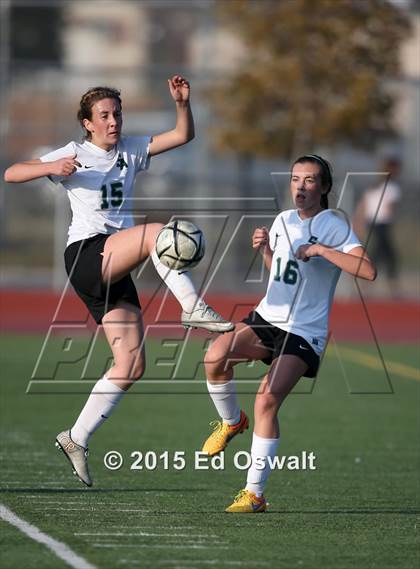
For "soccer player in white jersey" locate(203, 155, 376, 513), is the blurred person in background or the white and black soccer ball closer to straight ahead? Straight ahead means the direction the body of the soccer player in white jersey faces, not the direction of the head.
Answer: the white and black soccer ball

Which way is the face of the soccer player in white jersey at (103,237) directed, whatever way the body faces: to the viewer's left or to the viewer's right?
to the viewer's right

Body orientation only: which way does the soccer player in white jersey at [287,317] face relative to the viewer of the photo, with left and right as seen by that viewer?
facing the viewer and to the left of the viewer

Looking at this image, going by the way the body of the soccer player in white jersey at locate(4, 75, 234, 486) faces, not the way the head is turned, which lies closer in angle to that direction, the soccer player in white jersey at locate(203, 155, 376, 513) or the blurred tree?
the soccer player in white jersey

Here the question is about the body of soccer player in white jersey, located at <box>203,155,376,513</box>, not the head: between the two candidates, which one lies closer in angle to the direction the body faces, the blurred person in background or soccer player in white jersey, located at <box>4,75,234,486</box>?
the soccer player in white jersey

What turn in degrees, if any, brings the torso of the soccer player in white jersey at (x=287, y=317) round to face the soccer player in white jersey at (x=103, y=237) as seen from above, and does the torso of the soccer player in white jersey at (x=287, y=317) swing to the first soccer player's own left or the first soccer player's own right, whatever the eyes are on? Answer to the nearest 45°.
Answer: approximately 45° to the first soccer player's own right

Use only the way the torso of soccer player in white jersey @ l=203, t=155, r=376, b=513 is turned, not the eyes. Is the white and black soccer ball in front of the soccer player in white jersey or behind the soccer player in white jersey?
in front

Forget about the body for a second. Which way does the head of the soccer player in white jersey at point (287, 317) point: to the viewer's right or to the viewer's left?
to the viewer's left

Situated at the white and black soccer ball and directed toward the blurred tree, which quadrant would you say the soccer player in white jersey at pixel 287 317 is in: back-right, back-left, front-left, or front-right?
front-right

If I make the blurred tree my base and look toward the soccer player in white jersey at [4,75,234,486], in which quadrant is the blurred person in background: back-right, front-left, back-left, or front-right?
front-left

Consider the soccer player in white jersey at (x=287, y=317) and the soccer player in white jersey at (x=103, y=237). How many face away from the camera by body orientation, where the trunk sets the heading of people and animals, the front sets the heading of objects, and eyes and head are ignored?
0

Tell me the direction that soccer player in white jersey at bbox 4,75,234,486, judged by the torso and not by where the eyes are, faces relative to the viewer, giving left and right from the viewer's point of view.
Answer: facing the viewer and to the right of the viewer

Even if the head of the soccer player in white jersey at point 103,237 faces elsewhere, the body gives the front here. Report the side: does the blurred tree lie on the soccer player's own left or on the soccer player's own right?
on the soccer player's own left
